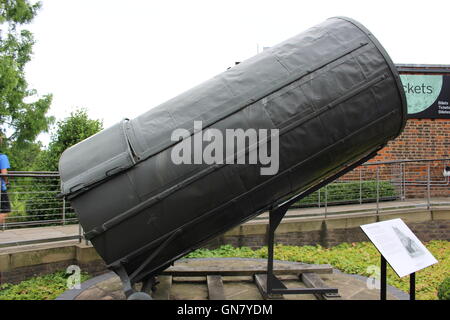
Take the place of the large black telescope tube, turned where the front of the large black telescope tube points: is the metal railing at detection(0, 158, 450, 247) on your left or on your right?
on your left

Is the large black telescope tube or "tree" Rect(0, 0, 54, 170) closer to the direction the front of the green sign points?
the large black telescope tube

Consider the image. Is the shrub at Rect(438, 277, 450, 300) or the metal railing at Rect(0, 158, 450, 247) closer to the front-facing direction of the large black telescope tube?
the shrub

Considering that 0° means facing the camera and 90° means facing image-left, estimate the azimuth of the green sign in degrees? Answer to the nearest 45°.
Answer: approximately 0°

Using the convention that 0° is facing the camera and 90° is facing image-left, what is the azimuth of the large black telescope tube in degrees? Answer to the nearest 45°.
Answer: approximately 270°

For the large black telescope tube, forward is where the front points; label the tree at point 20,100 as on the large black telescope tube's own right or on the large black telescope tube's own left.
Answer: on the large black telescope tube's own left

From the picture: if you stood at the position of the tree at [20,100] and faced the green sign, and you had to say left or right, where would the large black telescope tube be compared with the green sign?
right

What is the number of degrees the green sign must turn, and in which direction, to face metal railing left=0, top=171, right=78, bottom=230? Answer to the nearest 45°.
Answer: approximately 45° to its right

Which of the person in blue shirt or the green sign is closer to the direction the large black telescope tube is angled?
the green sign

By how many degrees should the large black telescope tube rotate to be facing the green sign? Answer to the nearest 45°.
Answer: approximately 45° to its left

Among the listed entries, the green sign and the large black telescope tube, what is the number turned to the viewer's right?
1

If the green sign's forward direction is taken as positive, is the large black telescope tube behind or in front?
in front
